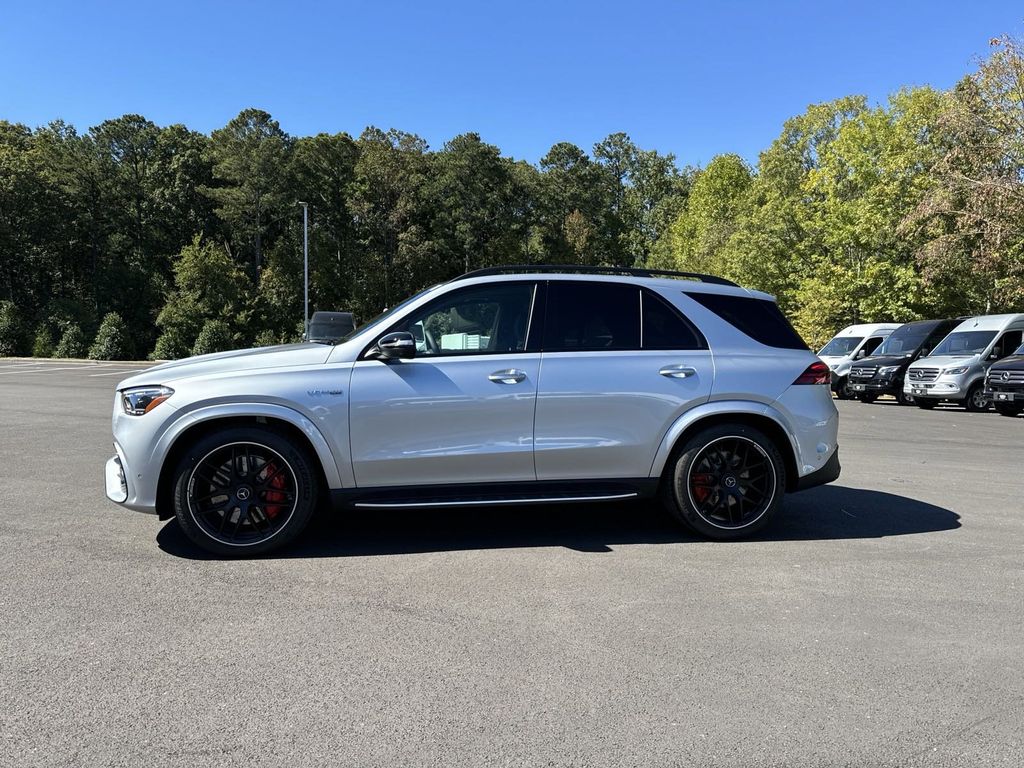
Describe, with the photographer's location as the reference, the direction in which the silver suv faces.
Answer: facing to the left of the viewer

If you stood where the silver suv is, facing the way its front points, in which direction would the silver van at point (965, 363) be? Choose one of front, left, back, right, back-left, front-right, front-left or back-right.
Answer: back-right

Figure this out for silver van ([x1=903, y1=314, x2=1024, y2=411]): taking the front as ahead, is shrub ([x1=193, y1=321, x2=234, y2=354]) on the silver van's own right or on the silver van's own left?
on the silver van's own right

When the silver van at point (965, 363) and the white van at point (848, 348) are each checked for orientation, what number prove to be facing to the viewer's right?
0

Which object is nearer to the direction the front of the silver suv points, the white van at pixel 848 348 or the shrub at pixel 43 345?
the shrub

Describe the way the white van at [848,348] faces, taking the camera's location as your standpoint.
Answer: facing the viewer and to the left of the viewer

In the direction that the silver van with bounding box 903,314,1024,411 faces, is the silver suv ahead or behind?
ahead

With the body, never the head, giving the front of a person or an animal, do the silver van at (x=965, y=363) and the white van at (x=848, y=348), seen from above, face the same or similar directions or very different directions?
same or similar directions

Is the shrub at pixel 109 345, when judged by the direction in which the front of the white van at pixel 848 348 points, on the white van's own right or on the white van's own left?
on the white van's own right

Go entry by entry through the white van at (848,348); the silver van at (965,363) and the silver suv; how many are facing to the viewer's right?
0

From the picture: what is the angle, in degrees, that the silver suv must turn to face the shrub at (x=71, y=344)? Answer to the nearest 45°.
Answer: approximately 45° to its right

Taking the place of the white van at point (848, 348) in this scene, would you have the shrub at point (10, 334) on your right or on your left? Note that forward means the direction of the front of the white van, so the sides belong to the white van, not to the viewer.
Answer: on your right

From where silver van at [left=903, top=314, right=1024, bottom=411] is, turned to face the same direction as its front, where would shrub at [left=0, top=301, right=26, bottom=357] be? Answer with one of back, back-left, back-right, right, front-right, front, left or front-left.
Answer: front-right

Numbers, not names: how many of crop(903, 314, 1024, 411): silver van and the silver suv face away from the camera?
0

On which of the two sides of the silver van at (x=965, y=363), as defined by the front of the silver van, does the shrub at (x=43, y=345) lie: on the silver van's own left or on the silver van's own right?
on the silver van's own right
